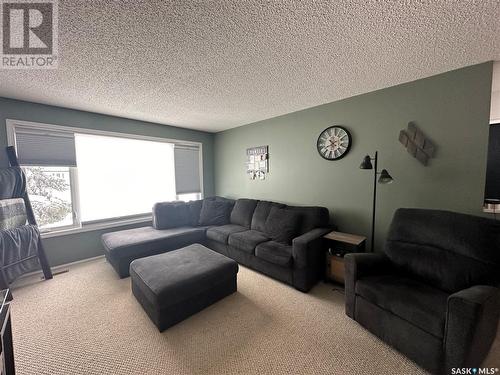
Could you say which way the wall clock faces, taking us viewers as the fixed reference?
facing the viewer and to the left of the viewer

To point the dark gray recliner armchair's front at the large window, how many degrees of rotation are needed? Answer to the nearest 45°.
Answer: approximately 45° to its right

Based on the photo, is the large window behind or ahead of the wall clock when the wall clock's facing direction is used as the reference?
ahead

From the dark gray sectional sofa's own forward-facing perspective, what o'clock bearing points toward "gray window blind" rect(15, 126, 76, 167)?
The gray window blind is roughly at 2 o'clock from the dark gray sectional sofa.

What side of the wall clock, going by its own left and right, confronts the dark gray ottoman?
front

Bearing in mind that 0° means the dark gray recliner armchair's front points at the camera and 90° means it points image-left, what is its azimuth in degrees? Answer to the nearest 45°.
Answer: approximately 45°

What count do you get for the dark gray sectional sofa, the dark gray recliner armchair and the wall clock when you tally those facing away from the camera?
0

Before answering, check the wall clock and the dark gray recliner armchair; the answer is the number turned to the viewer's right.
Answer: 0

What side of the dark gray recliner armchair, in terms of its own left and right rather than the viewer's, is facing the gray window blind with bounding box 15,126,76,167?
front

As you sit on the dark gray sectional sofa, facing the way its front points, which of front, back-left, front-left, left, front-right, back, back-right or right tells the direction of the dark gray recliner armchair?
left

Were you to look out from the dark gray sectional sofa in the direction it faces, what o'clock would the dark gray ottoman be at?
The dark gray ottoman is roughly at 12 o'clock from the dark gray sectional sofa.

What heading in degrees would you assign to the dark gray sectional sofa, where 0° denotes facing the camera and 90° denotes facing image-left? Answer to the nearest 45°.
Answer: approximately 45°

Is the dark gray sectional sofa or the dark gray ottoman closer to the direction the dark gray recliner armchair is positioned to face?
the dark gray ottoman

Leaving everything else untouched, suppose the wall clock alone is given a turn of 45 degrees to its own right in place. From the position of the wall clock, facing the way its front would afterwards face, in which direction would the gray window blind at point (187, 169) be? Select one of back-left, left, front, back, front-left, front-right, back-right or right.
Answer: front

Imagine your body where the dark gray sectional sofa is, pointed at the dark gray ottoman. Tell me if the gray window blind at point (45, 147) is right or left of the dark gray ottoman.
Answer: right

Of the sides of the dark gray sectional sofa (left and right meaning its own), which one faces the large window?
right

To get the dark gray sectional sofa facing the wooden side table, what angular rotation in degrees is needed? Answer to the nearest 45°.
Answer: approximately 90° to its left
